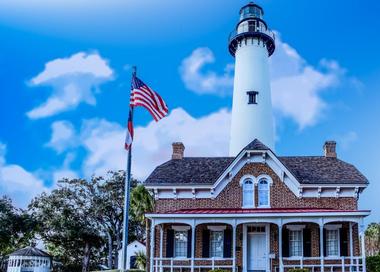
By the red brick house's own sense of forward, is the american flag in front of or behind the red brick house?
in front

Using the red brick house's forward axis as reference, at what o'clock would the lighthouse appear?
The lighthouse is roughly at 6 o'clock from the red brick house.

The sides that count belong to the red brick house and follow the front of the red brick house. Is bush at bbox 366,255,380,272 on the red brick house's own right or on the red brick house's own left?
on the red brick house's own left

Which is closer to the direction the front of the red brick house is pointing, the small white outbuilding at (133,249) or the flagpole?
the flagpole

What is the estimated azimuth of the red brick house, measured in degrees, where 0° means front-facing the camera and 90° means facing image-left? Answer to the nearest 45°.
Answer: approximately 0°

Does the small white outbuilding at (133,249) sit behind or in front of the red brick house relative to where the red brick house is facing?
behind

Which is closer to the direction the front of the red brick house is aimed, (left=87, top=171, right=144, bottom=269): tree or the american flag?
the american flag

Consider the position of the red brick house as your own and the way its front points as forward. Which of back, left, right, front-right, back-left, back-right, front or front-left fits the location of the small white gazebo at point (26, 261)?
back-right

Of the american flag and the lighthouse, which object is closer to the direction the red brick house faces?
the american flag

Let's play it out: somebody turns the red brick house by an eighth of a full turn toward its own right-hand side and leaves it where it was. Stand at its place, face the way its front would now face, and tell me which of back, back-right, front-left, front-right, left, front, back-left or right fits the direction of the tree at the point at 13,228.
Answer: right
